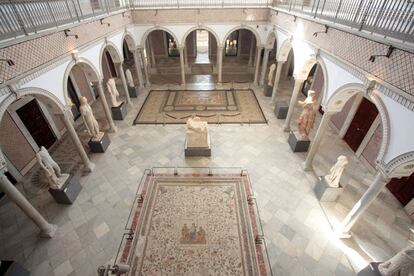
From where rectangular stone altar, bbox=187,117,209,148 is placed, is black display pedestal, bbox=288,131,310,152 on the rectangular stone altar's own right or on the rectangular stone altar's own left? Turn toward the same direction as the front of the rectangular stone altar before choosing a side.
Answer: on the rectangular stone altar's own left

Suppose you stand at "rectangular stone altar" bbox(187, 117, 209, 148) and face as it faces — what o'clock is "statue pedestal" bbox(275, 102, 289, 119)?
The statue pedestal is roughly at 8 o'clock from the rectangular stone altar.

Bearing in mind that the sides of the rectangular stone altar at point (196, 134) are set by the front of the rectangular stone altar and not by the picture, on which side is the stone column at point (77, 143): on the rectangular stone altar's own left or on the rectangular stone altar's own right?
on the rectangular stone altar's own right

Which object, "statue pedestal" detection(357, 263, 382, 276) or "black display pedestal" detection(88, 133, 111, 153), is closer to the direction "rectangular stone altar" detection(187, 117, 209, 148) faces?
the statue pedestal

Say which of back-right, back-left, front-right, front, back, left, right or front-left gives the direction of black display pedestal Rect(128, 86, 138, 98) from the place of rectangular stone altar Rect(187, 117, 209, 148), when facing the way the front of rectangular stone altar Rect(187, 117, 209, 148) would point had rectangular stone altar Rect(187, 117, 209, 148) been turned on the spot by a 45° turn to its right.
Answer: right

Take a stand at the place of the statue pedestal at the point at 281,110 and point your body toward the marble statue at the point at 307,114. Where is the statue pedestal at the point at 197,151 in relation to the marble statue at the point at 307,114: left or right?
right

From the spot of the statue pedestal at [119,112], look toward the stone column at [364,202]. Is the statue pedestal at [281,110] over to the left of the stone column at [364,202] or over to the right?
left

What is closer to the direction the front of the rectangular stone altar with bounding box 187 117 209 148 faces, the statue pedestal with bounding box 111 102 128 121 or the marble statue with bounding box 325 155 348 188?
the marble statue

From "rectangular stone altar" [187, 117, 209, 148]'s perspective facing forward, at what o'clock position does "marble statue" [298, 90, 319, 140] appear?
The marble statue is roughly at 9 o'clock from the rectangular stone altar.

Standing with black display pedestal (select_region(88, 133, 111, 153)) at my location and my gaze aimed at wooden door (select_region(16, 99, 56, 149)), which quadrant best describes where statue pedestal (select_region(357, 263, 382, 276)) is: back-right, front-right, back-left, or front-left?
back-left

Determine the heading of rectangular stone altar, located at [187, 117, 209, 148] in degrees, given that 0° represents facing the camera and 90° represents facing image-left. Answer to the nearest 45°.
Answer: approximately 0°

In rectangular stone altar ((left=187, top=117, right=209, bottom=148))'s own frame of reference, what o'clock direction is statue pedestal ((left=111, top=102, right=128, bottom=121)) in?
The statue pedestal is roughly at 4 o'clock from the rectangular stone altar.
